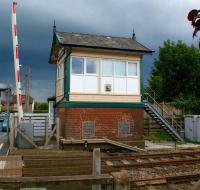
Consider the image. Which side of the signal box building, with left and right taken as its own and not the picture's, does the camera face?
front

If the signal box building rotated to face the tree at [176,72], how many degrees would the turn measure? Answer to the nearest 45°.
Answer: approximately 135° to its left

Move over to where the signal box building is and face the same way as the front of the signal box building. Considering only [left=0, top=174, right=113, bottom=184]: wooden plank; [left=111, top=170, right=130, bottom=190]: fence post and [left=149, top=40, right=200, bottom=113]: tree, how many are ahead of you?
2

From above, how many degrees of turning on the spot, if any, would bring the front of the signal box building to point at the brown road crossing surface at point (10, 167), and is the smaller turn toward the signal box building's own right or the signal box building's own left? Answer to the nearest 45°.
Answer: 0° — it already faces it

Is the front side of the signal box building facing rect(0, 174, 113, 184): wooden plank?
yes

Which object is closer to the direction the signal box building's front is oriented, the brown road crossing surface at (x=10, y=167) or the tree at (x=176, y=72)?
the brown road crossing surface

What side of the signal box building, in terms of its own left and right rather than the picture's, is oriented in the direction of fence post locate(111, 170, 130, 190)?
front

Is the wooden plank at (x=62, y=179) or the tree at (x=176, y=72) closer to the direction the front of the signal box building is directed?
the wooden plank
